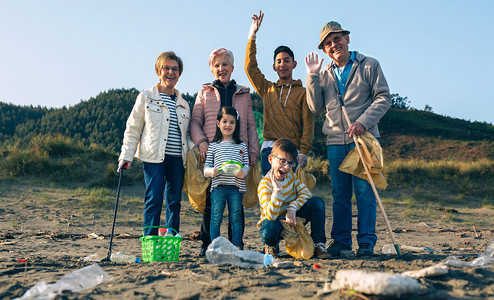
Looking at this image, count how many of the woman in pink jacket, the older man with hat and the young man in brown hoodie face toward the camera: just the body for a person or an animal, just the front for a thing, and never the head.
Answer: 3

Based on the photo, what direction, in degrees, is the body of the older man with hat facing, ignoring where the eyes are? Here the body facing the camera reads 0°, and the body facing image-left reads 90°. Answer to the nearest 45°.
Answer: approximately 0°

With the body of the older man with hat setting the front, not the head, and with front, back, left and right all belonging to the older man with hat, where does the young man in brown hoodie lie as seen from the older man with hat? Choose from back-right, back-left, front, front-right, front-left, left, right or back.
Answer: right

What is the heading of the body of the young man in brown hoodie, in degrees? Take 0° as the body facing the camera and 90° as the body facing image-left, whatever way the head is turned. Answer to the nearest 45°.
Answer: approximately 0°

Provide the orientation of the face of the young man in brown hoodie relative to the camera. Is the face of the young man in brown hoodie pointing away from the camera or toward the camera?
toward the camera

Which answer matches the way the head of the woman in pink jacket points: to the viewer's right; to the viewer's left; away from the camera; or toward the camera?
toward the camera

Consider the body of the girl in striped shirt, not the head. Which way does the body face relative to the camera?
toward the camera

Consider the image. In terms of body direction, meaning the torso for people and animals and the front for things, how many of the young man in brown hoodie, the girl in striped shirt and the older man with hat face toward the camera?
3

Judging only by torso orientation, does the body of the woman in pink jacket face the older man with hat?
no

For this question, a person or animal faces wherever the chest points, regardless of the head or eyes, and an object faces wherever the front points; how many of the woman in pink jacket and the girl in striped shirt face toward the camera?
2

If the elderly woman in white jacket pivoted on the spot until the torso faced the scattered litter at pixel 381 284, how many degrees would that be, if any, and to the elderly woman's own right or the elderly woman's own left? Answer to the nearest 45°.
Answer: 0° — they already face it

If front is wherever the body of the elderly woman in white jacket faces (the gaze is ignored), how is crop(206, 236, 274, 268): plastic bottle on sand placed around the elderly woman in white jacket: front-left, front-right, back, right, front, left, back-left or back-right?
front

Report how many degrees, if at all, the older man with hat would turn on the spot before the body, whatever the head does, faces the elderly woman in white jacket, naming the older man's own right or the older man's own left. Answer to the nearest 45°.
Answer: approximately 90° to the older man's own right

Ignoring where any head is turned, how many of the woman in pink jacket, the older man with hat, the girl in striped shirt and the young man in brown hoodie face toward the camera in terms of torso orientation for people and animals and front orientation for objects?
4

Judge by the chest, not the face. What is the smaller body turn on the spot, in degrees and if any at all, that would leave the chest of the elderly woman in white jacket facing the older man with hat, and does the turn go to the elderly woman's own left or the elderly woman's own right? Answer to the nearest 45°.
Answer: approximately 45° to the elderly woman's own left

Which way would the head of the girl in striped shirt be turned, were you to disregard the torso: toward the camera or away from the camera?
toward the camera

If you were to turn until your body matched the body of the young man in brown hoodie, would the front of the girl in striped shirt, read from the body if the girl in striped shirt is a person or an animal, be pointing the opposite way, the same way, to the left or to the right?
the same way

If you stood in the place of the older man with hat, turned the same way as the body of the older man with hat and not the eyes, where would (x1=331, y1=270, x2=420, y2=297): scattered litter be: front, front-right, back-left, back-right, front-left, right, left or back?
front
